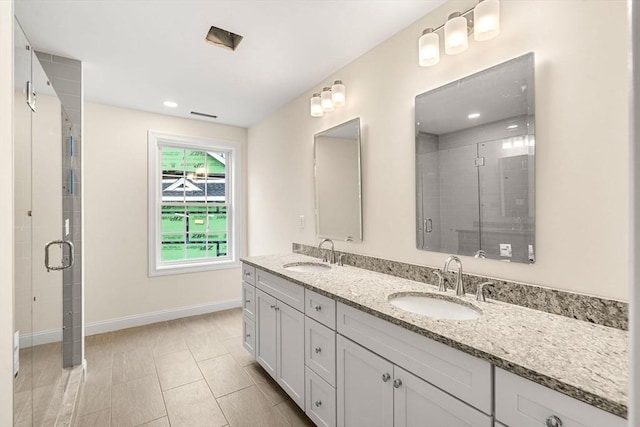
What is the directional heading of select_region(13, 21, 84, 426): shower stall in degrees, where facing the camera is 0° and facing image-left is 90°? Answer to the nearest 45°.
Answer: approximately 270°

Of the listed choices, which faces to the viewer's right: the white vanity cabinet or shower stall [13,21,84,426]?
the shower stall

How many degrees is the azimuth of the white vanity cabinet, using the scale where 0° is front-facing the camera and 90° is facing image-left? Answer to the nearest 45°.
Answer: approximately 45°
